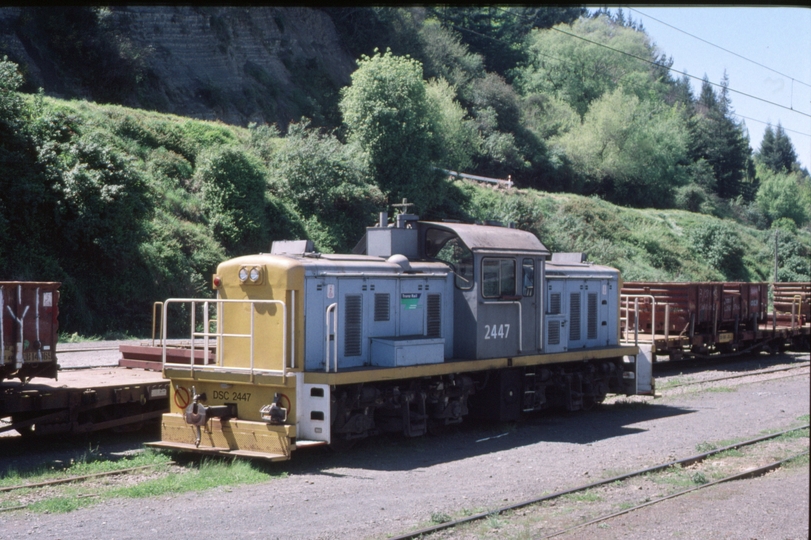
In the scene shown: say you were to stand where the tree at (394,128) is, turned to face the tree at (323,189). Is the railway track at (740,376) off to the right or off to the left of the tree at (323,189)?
left

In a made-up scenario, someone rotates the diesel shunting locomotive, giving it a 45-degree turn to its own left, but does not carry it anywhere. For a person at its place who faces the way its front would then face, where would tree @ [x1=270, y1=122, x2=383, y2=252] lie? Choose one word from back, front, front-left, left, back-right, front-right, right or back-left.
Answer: back

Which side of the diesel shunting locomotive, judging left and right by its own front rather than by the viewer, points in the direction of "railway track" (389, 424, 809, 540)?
left

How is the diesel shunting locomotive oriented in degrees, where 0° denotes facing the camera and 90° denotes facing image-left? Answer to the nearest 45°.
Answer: approximately 45°

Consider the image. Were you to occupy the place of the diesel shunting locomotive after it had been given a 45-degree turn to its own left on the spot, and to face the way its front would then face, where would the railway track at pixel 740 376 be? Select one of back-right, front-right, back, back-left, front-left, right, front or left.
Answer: back-left

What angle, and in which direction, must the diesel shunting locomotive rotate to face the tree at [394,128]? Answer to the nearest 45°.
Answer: approximately 135° to its right

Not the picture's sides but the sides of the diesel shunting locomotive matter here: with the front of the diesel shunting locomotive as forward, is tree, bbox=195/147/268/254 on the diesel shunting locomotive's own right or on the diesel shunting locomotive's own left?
on the diesel shunting locomotive's own right
